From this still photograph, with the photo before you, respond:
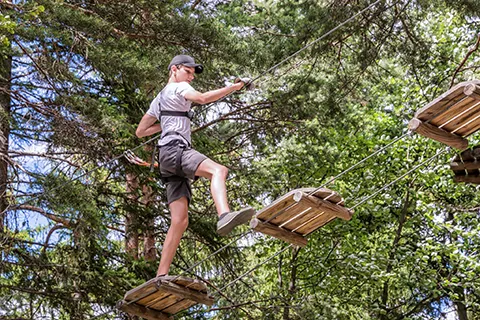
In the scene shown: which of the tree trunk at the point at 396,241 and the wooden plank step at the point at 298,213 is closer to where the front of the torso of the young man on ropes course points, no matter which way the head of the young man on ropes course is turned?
the wooden plank step

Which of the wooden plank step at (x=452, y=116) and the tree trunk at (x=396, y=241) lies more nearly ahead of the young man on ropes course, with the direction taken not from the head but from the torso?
the wooden plank step

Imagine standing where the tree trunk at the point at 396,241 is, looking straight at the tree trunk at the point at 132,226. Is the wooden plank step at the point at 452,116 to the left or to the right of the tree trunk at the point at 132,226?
left

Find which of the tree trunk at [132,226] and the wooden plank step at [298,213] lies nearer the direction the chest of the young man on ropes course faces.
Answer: the wooden plank step

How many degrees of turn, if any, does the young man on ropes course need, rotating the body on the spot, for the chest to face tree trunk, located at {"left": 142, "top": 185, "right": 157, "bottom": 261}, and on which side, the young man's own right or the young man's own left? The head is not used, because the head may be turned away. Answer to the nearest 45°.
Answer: approximately 90° to the young man's own left

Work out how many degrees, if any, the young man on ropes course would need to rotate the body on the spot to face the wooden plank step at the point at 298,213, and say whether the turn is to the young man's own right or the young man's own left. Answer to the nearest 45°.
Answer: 0° — they already face it

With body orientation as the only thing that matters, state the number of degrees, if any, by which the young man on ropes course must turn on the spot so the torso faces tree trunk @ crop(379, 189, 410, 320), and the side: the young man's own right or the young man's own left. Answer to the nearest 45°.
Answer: approximately 45° to the young man's own left

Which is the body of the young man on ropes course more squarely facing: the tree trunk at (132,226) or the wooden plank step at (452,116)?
the wooden plank step

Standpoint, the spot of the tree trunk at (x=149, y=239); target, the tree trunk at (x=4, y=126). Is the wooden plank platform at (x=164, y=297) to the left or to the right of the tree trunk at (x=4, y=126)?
left

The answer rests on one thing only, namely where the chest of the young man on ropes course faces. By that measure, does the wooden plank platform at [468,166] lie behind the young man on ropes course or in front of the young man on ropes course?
in front

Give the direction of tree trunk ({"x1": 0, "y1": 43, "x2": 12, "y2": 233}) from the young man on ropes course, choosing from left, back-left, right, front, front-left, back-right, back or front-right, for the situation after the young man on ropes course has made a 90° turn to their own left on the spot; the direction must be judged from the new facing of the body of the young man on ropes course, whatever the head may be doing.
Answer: front-left

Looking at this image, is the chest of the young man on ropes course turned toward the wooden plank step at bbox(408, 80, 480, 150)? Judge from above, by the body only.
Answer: yes

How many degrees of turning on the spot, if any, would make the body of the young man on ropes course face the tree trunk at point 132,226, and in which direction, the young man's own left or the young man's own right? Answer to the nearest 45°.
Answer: approximately 90° to the young man's own left

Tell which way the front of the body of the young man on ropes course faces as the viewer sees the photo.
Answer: to the viewer's right
